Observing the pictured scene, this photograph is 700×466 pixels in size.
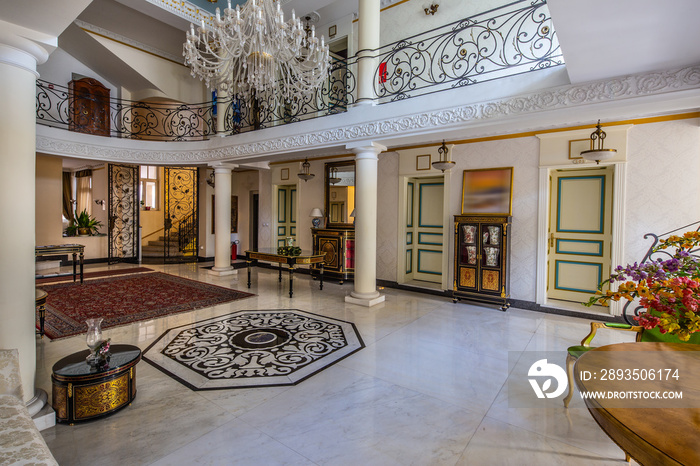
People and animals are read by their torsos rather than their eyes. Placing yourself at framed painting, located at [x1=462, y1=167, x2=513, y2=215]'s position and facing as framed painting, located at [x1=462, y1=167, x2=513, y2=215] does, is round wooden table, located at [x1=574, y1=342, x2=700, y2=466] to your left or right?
on your left

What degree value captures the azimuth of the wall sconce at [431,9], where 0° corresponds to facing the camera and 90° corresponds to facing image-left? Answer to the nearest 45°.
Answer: approximately 45°

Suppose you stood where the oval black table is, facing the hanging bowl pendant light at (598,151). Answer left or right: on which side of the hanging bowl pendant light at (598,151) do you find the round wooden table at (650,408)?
right

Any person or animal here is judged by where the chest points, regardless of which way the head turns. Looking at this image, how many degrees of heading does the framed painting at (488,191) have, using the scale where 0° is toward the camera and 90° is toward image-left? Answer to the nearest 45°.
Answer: approximately 45°

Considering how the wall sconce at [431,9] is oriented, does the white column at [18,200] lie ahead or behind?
ahead

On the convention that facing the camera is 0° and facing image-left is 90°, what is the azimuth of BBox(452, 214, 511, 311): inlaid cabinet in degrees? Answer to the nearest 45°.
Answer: approximately 45°

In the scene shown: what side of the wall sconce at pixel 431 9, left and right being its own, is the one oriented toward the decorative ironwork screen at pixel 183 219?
right

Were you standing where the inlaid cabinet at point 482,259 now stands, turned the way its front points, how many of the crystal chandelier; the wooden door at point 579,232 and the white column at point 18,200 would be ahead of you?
2

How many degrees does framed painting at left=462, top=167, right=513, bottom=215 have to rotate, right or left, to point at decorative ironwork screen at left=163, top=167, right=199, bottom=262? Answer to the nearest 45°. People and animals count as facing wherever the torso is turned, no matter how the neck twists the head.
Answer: approximately 45° to its right
